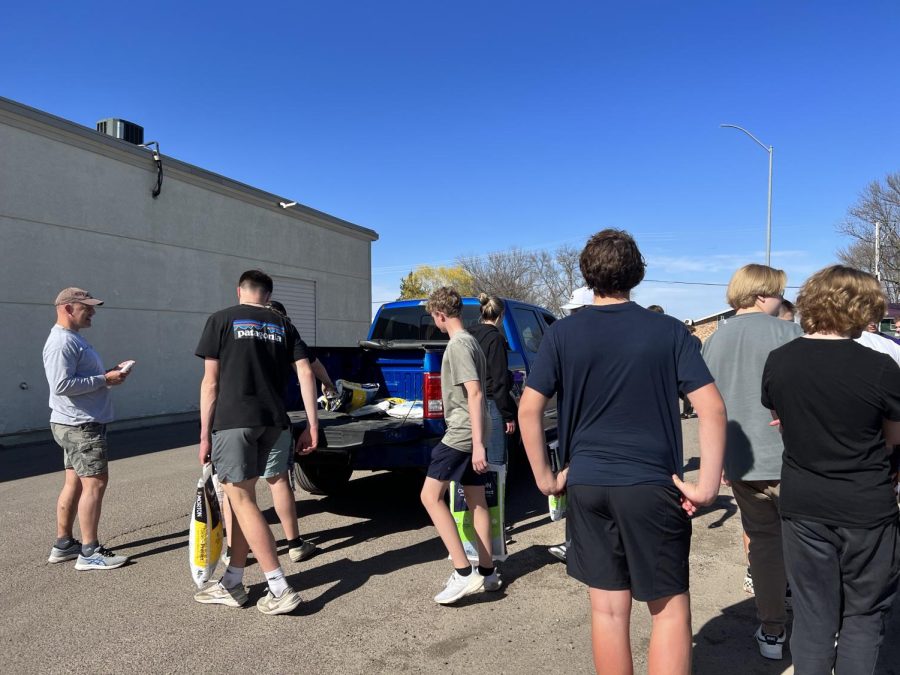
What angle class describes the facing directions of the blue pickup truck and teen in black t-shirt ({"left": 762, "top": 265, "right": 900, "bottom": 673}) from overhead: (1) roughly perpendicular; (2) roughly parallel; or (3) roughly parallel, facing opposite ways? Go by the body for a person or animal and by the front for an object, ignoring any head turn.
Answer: roughly parallel

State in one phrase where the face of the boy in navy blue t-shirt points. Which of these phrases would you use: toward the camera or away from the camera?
away from the camera

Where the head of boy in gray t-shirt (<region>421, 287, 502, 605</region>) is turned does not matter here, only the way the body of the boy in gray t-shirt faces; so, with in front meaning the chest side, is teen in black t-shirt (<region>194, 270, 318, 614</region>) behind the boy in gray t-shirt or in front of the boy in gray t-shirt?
in front

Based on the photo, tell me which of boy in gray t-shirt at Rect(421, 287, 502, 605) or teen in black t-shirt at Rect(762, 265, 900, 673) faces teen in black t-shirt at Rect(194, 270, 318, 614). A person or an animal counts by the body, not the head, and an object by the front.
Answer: the boy in gray t-shirt

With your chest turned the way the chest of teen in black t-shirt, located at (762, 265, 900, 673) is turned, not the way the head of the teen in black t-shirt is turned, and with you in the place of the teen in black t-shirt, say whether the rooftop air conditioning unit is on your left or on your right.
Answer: on your left

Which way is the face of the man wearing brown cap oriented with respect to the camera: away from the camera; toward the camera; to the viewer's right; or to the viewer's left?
to the viewer's right

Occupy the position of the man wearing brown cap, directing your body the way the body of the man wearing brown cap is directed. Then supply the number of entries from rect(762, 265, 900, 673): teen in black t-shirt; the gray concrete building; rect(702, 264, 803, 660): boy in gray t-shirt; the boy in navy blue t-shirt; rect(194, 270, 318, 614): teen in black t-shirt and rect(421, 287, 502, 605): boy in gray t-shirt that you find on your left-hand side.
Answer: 1

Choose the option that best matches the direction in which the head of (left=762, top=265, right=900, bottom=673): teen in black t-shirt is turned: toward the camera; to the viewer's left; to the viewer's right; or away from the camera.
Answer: away from the camera

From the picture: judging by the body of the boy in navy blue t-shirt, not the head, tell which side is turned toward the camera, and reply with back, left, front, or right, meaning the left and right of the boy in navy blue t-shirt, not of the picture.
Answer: back

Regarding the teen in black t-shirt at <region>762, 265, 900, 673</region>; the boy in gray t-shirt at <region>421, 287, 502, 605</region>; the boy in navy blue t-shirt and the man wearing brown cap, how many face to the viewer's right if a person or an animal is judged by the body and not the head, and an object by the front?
1

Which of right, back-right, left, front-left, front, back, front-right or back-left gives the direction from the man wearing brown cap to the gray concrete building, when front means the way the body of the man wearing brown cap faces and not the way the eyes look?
left

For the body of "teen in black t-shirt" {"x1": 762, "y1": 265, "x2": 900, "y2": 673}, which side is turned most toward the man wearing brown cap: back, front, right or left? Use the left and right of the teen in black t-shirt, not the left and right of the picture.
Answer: left

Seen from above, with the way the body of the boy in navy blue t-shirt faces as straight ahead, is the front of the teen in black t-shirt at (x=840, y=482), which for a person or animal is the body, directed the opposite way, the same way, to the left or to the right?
the same way

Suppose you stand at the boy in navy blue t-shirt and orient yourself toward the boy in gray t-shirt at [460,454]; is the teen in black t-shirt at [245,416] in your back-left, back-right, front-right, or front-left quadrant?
front-left

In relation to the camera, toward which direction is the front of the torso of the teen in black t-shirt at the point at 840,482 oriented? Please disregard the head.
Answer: away from the camera

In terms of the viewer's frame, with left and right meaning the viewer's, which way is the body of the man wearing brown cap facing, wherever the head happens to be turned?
facing to the right of the viewer
